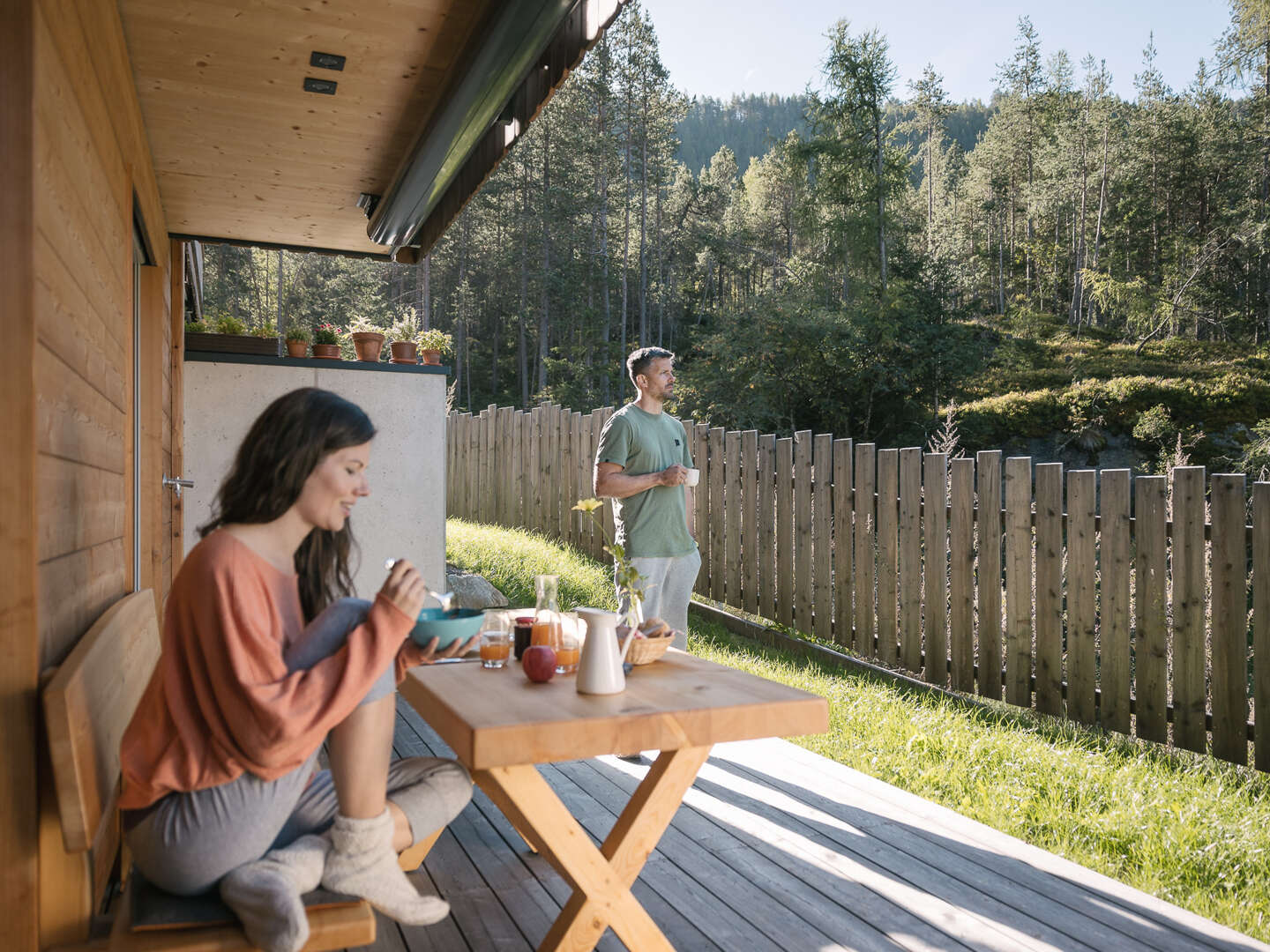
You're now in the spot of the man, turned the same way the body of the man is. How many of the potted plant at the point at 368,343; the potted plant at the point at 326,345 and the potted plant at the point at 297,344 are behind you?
3

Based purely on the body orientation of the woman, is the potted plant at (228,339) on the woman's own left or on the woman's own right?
on the woman's own left

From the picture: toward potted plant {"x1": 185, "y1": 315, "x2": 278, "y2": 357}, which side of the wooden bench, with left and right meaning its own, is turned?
left

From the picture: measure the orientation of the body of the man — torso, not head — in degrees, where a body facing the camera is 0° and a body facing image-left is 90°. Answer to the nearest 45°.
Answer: approximately 315°

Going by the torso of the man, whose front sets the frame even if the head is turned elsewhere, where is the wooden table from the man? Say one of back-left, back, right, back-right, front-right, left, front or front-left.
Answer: front-right

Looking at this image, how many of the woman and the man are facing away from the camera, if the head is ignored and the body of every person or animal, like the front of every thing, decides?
0

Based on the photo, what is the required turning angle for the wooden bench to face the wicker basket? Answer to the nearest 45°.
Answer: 0° — it already faces it

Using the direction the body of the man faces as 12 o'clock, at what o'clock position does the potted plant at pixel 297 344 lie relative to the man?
The potted plant is roughly at 6 o'clock from the man.

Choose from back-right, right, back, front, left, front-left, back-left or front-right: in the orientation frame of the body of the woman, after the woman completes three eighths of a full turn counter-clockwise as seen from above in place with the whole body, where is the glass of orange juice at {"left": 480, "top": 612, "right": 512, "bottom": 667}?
right

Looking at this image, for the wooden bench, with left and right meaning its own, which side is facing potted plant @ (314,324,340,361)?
left

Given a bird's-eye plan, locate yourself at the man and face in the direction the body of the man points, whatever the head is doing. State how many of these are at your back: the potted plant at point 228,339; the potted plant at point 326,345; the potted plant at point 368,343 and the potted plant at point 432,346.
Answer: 4

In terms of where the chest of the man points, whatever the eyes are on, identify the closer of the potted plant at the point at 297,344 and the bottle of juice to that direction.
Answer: the bottle of juice

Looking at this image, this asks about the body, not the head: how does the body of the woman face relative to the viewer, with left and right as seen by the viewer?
facing to the right of the viewer

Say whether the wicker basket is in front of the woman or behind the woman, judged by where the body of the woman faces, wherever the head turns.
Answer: in front

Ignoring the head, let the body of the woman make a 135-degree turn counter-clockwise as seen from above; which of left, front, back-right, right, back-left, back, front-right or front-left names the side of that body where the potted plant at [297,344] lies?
front-right

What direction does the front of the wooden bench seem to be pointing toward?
to the viewer's right
